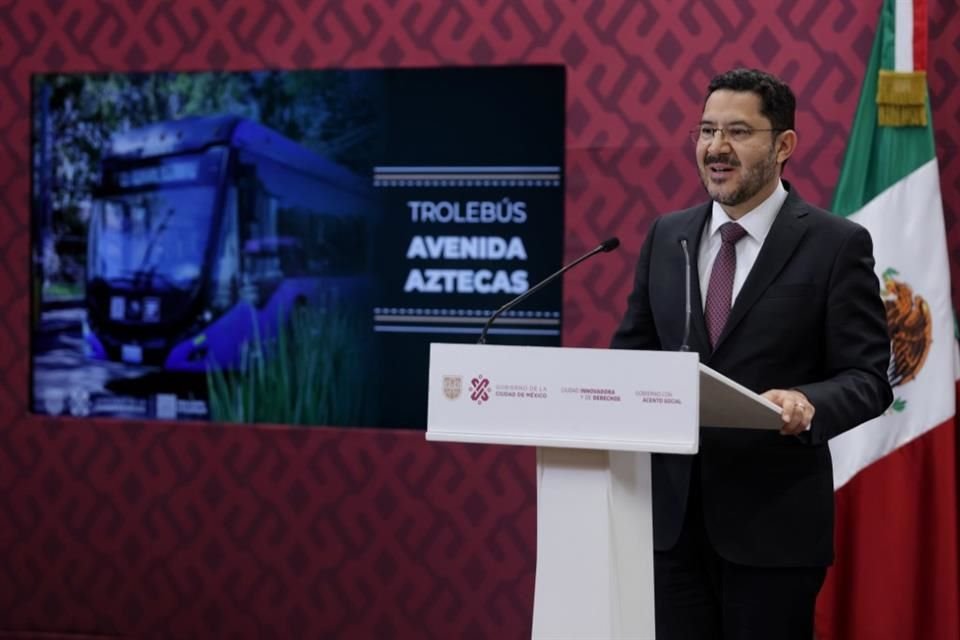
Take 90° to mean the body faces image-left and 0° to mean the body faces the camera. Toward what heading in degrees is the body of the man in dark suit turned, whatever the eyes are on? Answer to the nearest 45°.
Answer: approximately 45°

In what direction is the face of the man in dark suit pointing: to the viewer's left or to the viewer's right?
to the viewer's left

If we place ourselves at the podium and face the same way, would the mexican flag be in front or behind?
behind

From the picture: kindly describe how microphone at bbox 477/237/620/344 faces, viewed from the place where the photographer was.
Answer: facing to the right of the viewer

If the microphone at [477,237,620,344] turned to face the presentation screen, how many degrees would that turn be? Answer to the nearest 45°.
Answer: approximately 135° to its left

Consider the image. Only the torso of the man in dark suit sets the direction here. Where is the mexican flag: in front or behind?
behind

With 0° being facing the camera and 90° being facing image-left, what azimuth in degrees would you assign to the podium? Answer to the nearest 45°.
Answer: approximately 45°
